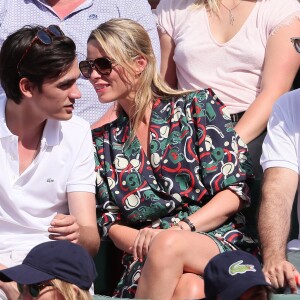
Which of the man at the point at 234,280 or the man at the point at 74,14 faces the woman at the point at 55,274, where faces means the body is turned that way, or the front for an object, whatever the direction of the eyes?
the man at the point at 74,14

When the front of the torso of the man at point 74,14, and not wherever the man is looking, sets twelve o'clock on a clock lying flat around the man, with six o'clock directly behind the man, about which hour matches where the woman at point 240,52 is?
The woman is roughly at 10 o'clock from the man.

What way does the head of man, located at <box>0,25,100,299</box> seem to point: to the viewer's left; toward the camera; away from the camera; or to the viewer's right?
to the viewer's right

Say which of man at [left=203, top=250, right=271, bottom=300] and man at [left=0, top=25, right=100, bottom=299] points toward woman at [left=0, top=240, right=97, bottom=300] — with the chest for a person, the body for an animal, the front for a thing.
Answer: man at [left=0, top=25, right=100, bottom=299]

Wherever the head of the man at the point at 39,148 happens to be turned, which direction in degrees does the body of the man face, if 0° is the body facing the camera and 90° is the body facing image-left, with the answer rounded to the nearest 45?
approximately 0°

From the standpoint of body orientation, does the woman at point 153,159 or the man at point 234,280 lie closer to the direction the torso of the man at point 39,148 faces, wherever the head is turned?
the man

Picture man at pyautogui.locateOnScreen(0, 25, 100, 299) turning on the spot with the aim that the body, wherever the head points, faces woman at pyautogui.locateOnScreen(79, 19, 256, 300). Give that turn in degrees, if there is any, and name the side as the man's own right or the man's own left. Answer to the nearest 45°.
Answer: approximately 90° to the man's own left

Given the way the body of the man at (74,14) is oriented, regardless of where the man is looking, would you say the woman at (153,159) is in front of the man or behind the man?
in front
